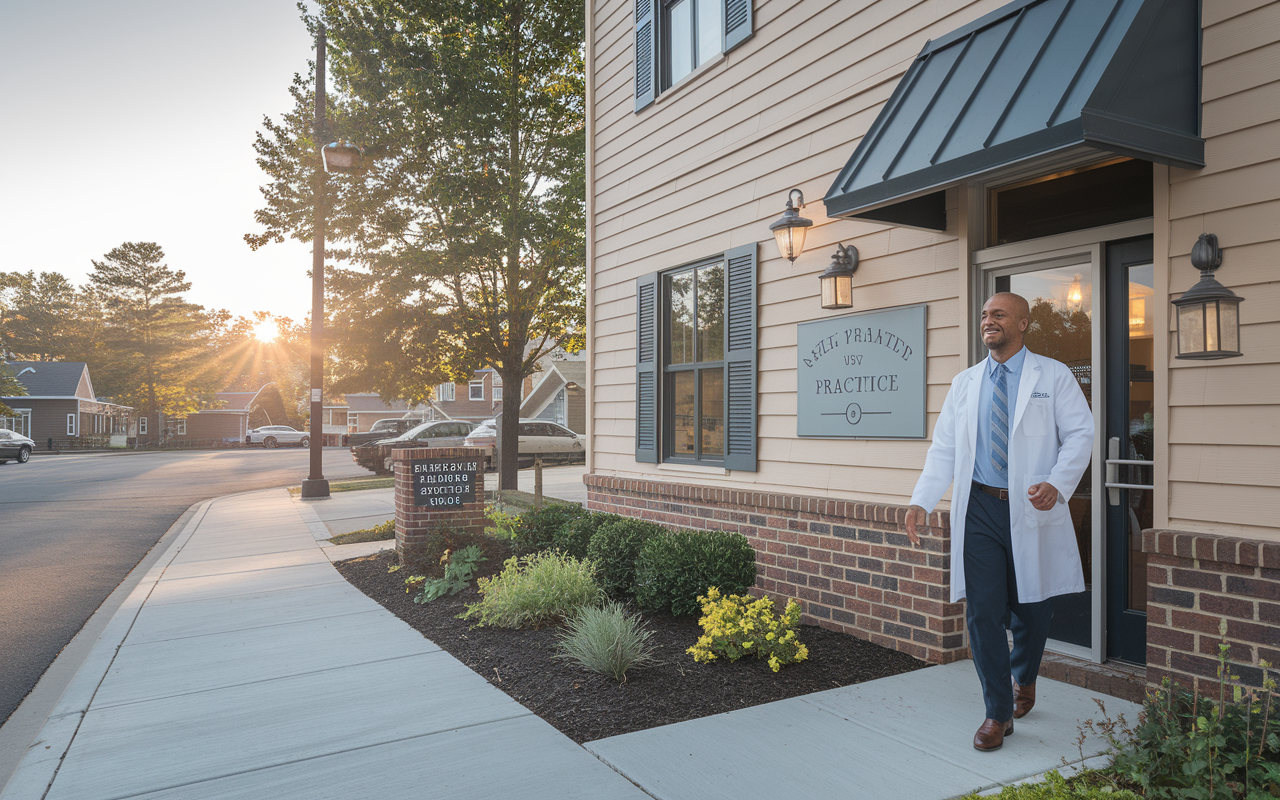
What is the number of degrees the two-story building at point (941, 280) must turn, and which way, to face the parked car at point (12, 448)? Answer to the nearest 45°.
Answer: approximately 90° to its right

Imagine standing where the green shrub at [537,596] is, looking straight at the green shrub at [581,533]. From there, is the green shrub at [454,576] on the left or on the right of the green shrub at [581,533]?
left

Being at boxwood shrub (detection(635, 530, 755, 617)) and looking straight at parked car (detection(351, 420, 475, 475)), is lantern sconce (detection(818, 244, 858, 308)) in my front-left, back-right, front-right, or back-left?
back-right

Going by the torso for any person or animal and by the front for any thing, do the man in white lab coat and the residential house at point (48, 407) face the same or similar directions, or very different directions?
very different directions

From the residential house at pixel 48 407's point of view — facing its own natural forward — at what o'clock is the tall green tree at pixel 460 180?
The tall green tree is roughly at 1 o'clock from the residential house.

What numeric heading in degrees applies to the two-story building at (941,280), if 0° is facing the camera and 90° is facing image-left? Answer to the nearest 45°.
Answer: approximately 45°

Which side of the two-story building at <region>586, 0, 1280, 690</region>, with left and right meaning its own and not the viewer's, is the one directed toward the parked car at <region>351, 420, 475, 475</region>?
right

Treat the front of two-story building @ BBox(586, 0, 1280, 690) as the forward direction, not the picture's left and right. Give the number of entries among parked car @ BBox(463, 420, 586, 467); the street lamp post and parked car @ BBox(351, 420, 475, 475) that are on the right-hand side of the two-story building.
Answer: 3

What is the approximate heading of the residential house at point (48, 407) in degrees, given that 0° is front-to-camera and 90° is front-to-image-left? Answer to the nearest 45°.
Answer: approximately 315°

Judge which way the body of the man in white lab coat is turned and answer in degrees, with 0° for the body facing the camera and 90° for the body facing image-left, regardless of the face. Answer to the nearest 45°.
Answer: approximately 45°
